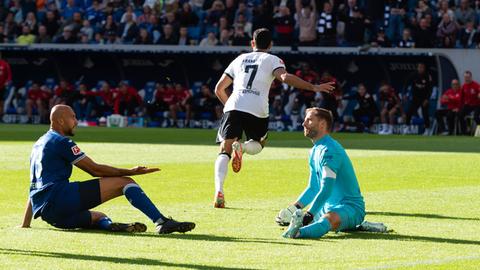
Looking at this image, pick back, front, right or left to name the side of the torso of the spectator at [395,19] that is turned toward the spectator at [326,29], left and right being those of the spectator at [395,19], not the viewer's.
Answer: right

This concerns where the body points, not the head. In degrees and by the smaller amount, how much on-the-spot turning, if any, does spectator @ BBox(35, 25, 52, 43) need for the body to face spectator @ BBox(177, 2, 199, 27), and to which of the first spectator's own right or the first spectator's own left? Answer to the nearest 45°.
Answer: approximately 45° to the first spectator's own left

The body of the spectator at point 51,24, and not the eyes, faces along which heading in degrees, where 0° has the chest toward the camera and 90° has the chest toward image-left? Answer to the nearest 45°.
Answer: approximately 0°

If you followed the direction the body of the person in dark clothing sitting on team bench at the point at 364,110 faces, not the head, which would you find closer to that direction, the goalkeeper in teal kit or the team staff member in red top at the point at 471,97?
the goalkeeper in teal kit

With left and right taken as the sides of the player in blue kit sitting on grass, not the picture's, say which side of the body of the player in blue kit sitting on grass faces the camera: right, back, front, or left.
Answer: right

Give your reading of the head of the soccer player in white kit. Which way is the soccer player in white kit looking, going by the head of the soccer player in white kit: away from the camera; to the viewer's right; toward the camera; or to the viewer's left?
away from the camera

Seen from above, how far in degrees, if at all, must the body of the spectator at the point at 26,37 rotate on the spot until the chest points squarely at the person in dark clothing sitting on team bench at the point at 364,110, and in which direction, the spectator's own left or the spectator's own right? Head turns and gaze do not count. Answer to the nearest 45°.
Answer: approximately 45° to the spectator's own left

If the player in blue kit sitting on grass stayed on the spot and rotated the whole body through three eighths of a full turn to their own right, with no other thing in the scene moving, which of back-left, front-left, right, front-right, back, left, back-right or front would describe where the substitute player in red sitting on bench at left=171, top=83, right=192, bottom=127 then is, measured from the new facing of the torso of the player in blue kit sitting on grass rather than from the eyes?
back-right

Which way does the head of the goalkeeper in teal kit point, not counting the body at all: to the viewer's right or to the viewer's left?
to the viewer's left

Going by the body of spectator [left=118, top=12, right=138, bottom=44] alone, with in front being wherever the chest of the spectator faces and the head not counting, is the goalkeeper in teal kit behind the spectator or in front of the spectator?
in front

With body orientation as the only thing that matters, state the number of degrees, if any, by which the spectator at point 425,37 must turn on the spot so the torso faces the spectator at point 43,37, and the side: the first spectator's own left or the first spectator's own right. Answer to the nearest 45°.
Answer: approximately 90° to the first spectator's own right
